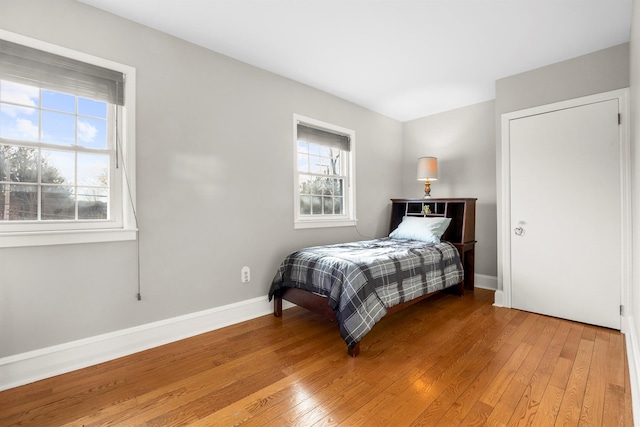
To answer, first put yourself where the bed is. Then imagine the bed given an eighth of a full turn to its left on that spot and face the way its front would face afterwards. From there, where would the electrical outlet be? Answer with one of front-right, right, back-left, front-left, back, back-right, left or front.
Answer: right

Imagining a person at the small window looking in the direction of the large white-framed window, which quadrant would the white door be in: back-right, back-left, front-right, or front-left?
back-left

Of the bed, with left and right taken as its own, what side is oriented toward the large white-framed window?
front

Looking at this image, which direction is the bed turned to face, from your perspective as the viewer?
facing the viewer and to the left of the viewer
